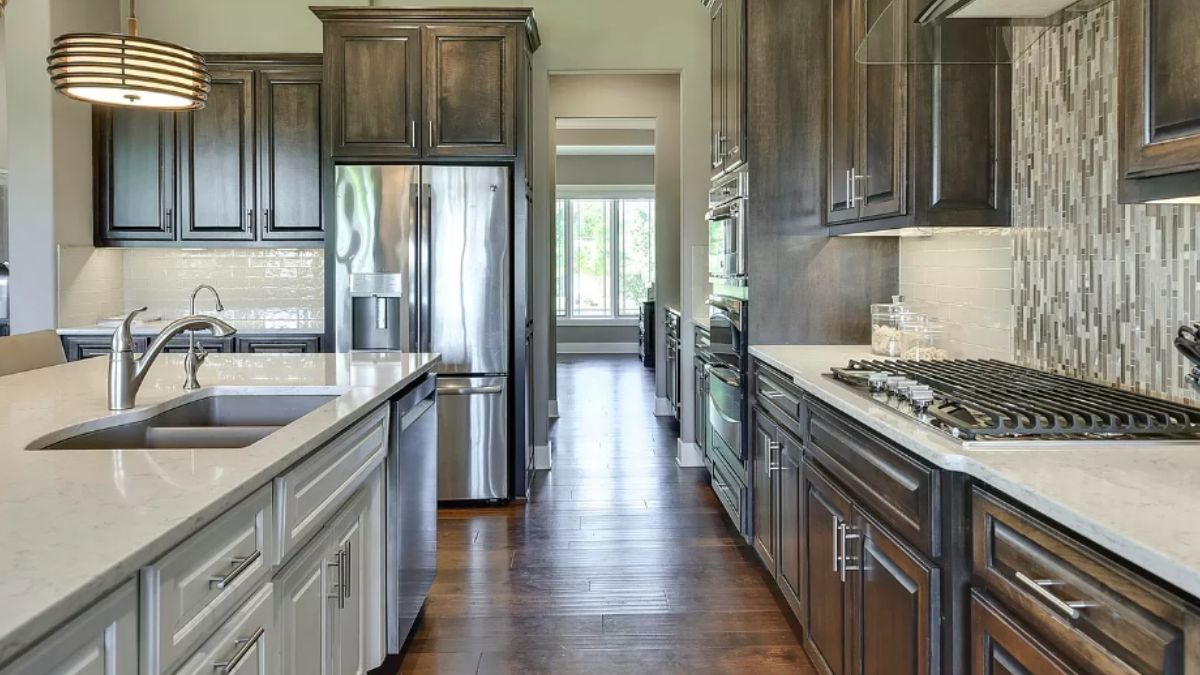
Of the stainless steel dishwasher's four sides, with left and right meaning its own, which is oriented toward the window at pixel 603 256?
left

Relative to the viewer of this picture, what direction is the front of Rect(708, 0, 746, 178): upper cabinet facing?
facing to the left of the viewer

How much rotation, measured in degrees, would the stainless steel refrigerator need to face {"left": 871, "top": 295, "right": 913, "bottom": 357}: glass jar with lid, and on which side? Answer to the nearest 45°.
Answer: approximately 45° to its left

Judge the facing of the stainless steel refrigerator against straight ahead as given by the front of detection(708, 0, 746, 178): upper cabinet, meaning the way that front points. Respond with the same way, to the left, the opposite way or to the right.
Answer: to the left

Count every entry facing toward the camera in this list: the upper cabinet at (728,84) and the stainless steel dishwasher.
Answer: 0

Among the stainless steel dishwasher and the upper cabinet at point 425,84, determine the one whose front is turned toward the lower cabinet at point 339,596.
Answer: the upper cabinet

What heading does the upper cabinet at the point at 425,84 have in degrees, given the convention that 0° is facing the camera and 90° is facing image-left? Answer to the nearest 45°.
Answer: approximately 0°

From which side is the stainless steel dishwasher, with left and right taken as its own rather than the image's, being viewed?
right

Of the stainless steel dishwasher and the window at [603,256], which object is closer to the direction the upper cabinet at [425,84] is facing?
the stainless steel dishwasher

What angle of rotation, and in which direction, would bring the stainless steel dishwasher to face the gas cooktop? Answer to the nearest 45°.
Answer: approximately 45° to its right

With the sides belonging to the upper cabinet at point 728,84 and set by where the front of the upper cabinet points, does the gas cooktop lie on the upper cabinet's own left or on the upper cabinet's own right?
on the upper cabinet's own left

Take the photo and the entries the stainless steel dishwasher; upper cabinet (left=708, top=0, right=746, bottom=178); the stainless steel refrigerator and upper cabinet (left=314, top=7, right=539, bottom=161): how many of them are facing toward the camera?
2

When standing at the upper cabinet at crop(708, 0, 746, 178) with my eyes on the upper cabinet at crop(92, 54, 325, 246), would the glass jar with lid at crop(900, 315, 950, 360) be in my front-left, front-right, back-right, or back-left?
back-left
